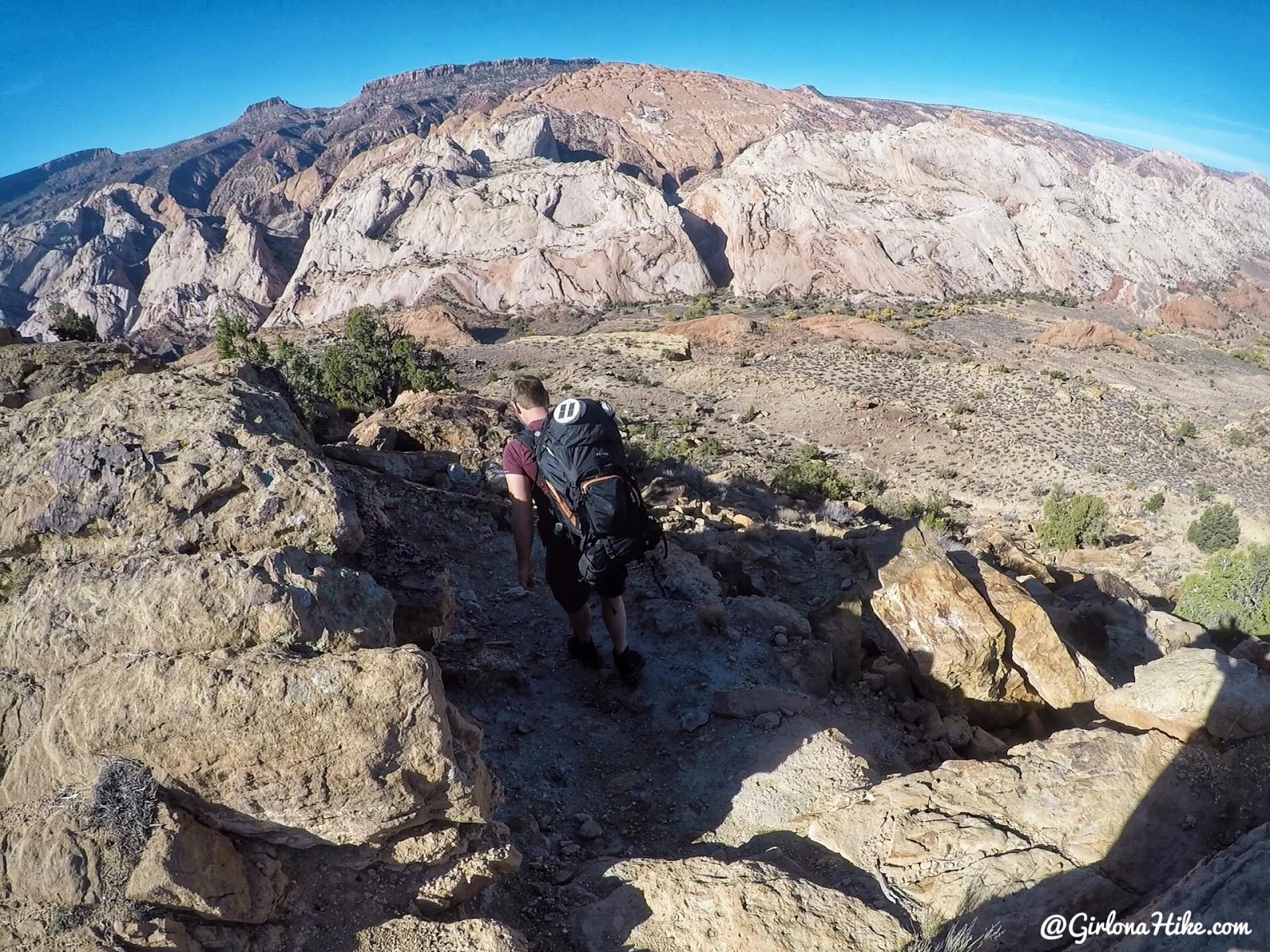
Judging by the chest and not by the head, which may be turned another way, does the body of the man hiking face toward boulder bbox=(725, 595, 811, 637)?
no

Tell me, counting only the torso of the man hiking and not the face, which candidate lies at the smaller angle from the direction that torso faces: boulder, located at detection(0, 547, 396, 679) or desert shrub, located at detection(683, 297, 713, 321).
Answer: the desert shrub

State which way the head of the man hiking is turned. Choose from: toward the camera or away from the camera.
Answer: away from the camera

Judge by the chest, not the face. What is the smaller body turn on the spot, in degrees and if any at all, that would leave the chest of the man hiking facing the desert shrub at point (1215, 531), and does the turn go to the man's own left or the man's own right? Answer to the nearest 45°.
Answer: approximately 90° to the man's own right

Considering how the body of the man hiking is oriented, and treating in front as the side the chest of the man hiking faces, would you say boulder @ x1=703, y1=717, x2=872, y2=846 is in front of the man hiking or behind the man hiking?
behind

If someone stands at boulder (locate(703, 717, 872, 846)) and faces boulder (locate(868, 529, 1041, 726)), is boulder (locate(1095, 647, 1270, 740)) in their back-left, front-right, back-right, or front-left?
front-right

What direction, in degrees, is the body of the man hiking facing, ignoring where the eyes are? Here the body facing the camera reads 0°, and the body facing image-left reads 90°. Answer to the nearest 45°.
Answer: approximately 135°

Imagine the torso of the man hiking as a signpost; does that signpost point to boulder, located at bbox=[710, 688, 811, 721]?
no

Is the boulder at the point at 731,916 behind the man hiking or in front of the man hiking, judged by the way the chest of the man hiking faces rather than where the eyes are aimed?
behind

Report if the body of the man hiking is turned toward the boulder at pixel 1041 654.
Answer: no

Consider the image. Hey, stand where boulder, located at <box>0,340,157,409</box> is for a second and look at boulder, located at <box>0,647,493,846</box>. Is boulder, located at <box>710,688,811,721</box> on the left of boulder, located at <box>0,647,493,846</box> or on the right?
left

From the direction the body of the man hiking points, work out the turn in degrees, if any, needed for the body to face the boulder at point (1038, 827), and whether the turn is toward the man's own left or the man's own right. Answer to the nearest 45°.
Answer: approximately 180°

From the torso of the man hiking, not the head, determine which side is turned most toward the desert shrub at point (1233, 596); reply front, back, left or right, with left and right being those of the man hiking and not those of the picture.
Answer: right
